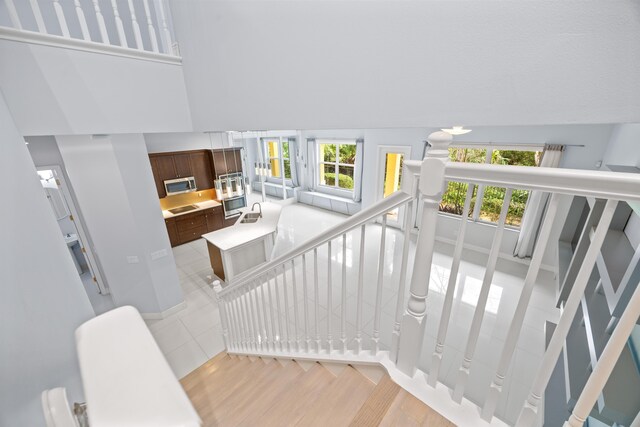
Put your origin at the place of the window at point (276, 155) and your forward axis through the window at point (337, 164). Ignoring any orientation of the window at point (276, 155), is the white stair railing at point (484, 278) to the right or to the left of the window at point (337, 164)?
right

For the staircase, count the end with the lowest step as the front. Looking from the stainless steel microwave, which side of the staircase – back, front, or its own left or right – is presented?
front

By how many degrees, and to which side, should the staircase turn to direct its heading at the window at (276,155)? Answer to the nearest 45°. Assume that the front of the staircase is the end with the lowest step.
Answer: approximately 45° to its right

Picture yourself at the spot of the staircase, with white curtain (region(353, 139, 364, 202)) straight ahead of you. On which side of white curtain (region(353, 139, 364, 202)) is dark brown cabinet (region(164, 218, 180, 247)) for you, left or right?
left

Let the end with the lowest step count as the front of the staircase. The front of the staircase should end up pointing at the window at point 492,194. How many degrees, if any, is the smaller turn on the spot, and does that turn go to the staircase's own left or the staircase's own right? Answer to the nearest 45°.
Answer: approximately 90° to the staircase's own right

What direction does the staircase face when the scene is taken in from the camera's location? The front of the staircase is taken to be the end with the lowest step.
facing away from the viewer and to the left of the viewer

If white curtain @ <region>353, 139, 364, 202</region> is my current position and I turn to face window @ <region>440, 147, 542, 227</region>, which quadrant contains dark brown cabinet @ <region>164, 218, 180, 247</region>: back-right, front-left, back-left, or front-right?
back-right

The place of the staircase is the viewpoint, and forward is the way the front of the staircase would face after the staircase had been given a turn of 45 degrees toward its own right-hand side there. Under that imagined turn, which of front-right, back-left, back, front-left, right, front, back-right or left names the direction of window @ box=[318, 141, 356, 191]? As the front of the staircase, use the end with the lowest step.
front

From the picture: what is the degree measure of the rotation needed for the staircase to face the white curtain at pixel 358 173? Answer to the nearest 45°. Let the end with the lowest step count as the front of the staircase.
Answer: approximately 45° to its right
